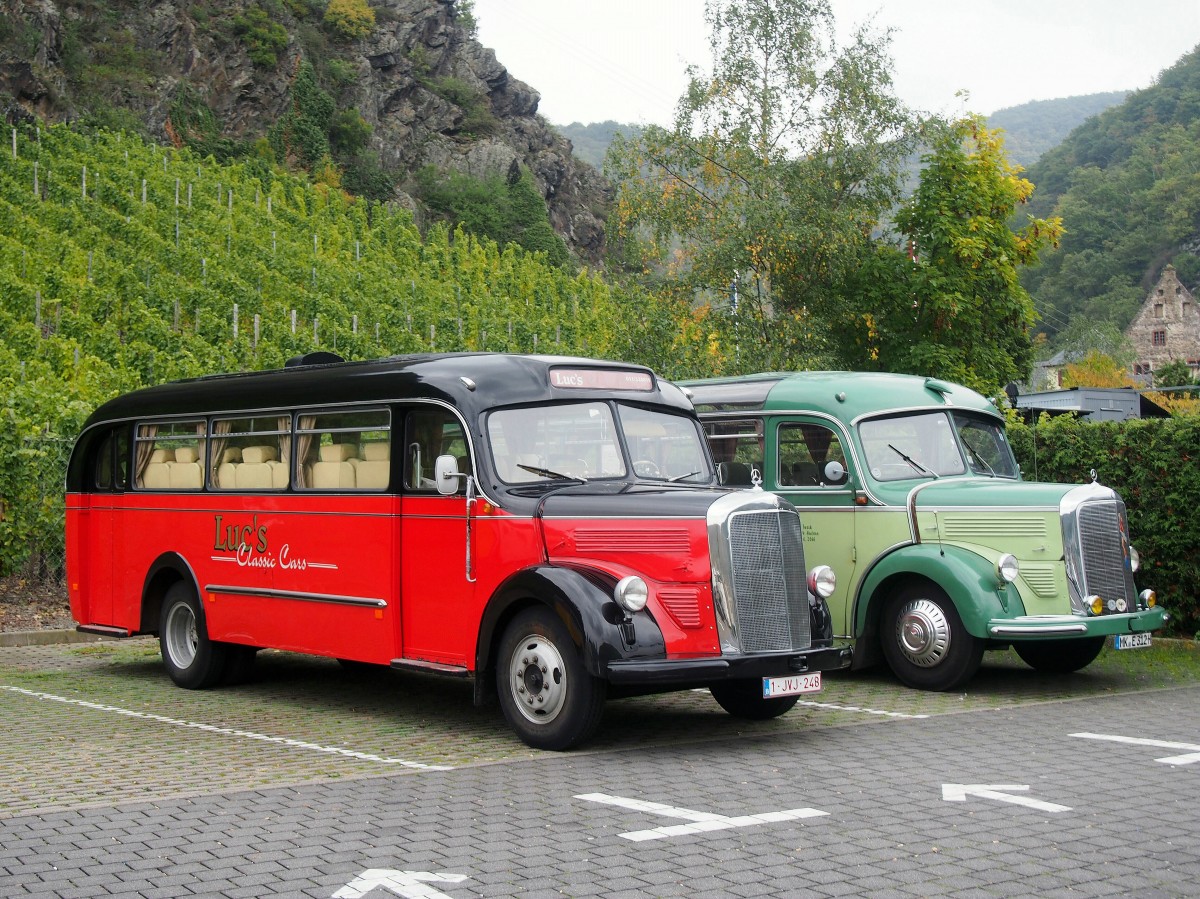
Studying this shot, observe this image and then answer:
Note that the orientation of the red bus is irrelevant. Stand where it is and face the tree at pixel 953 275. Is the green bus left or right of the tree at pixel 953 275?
right

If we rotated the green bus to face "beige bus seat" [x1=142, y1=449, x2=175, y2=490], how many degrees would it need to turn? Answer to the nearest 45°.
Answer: approximately 135° to its right

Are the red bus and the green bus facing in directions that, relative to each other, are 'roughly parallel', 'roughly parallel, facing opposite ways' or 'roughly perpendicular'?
roughly parallel

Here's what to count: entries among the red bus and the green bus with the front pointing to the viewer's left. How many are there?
0

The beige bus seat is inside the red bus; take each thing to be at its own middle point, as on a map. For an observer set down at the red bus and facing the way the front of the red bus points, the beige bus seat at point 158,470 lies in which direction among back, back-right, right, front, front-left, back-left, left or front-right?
back

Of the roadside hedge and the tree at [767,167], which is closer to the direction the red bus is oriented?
the roadside hedge

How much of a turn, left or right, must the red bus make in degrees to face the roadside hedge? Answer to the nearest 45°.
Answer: approximately 90° to its left

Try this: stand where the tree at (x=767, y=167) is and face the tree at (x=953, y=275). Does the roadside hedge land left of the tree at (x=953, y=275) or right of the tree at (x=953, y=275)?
right

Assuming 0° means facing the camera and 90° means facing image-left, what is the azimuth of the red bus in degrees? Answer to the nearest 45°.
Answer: approximately 315°

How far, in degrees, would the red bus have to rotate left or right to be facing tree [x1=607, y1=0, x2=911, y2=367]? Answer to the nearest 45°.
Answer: approximately 135° to its left

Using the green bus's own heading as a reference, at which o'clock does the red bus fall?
The red bus is roughly at 3 o'clock from the green bus.

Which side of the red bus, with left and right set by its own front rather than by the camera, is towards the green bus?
left

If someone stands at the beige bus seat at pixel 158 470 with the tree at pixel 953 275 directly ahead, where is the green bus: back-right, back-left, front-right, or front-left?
front-right

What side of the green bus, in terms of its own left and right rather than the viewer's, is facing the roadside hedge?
left

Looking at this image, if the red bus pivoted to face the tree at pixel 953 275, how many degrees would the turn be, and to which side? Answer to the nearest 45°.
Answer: approximately 90° to its left

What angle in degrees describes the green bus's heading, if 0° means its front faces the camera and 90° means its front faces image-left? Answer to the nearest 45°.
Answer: approximately 315°

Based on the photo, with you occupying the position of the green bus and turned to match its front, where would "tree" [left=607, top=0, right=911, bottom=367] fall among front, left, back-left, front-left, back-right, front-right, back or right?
back-left
